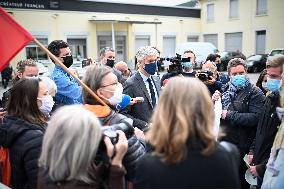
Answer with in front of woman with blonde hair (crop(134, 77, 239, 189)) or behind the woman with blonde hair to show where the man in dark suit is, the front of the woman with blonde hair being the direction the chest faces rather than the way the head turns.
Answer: in front

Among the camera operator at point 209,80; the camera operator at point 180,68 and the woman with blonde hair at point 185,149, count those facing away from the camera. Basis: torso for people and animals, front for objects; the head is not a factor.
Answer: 1

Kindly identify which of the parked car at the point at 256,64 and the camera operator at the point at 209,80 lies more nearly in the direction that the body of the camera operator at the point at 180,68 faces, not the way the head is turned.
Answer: the camera operator

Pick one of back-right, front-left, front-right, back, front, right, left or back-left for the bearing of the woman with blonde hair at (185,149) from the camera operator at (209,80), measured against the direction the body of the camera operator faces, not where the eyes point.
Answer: front-left

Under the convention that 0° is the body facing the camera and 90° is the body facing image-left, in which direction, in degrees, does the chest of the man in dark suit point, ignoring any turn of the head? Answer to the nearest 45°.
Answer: approximately 315°

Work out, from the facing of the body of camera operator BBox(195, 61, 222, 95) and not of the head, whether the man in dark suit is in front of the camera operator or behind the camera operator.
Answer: in front

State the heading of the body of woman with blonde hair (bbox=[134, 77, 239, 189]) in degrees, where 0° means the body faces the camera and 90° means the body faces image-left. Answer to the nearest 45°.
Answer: approximately 180°

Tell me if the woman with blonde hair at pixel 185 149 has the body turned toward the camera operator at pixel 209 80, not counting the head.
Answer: yes

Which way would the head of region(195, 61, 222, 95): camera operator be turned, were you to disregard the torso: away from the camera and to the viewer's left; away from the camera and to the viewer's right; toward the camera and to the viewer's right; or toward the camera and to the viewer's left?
toward the camera and to the viewer's left

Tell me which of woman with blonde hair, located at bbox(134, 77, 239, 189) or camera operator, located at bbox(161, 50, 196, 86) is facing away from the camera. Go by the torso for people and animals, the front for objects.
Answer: the woman with blonde hair

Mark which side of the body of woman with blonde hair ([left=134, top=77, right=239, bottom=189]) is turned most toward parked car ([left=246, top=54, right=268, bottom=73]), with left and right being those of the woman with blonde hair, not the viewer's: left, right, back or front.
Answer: front
